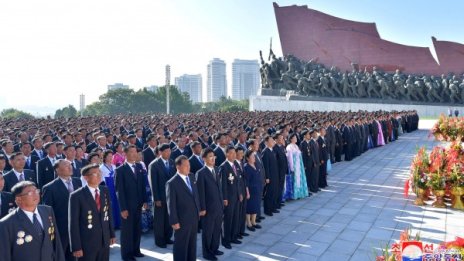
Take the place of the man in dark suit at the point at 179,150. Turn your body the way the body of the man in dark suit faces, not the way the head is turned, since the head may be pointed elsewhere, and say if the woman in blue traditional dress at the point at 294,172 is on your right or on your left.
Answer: on your left

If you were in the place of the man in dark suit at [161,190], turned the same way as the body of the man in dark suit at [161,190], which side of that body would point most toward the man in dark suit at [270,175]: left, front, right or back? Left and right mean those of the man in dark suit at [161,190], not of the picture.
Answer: left
